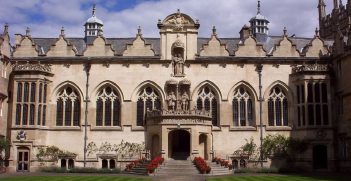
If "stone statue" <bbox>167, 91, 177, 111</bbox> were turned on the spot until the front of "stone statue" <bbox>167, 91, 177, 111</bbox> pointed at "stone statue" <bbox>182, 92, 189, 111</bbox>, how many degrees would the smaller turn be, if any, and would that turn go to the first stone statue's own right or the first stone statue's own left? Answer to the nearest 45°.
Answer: approximately 90° to the first stone statue's own left

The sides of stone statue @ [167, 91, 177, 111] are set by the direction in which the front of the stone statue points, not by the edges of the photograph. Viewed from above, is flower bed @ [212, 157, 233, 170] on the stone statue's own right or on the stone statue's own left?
on the stone statue's own left

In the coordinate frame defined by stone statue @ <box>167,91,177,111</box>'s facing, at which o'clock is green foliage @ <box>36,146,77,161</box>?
The green foliage is roughly at 3 o'clock from the stone statue.

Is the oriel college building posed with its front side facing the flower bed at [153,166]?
yes

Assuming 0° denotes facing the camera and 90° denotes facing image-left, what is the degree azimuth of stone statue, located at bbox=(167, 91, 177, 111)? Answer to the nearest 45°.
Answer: approximately 0°

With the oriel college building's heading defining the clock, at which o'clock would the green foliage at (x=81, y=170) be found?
The green foliage is roughly at 2 o'clock from the oriel college building.

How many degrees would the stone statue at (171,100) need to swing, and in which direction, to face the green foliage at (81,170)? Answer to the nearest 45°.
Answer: approximately 45° to its right
